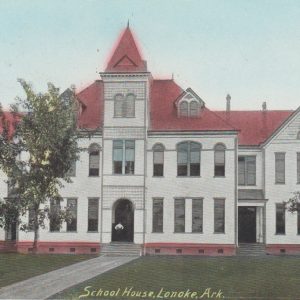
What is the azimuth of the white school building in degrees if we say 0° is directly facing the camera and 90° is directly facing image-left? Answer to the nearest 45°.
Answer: approximately 0°

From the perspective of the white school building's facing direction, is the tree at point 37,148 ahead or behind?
ahead
